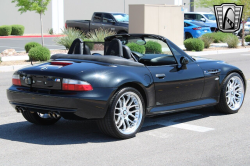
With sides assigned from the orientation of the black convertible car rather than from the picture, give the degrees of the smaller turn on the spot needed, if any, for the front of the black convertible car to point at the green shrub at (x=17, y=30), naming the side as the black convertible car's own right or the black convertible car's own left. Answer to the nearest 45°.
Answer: approximately 45° to the black convertible car's own left

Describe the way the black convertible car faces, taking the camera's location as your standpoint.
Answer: facing away from the viewer and to the right of the viewer

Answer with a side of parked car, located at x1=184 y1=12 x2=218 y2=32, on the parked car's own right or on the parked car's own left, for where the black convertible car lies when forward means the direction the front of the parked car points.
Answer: on the parked car's own right

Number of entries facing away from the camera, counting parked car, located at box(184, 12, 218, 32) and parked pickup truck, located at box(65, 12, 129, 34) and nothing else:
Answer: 0

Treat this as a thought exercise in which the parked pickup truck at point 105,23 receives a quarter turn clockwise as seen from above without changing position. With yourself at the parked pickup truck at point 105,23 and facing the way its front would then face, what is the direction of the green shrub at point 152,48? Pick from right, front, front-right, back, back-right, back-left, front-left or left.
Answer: front-left

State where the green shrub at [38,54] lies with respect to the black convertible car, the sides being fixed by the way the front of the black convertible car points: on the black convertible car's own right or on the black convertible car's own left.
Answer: on the black convertible car's own left

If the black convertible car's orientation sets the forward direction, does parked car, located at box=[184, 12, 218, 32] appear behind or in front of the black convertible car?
in front

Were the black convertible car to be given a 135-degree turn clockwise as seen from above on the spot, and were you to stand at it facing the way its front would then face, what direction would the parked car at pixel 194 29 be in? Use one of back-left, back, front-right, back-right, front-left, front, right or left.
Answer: back

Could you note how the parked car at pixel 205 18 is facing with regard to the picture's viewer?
facing the viewer and to the right of the viewer

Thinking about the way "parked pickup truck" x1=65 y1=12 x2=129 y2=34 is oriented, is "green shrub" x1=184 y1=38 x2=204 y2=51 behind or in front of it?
in front

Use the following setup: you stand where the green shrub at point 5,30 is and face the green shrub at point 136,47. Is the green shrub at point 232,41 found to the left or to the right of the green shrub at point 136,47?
left

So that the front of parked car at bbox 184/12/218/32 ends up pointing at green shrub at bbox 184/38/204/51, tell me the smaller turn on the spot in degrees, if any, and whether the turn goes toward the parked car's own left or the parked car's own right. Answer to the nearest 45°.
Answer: approximately 45° to the parked car's own right
